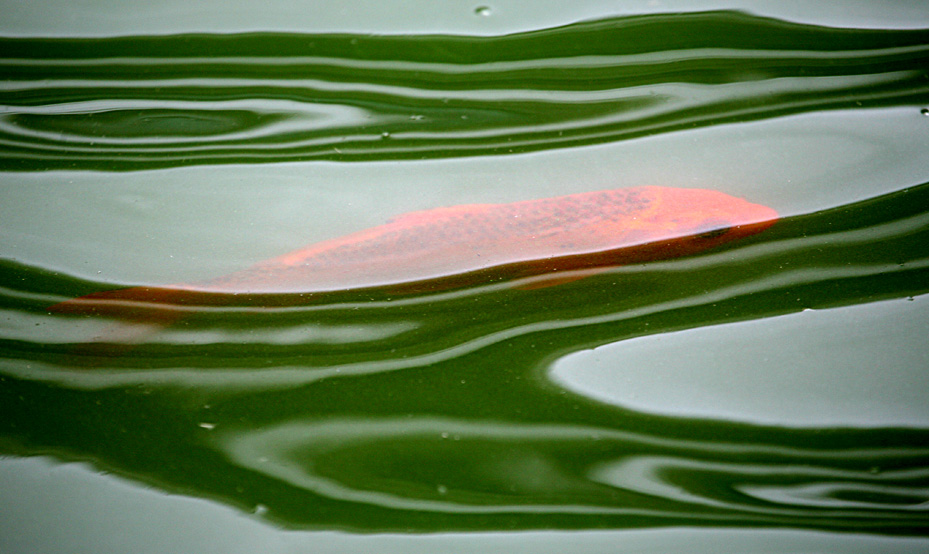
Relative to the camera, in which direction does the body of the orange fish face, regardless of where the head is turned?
to the viewer's right
